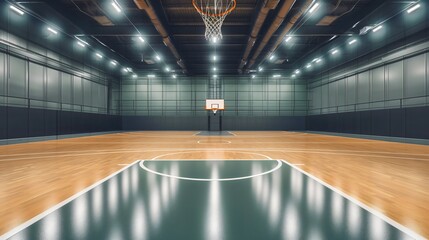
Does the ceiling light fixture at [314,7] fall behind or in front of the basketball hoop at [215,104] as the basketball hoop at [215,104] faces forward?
in front

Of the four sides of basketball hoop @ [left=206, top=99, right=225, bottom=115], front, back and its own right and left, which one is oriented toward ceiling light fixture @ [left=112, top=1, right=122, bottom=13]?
front

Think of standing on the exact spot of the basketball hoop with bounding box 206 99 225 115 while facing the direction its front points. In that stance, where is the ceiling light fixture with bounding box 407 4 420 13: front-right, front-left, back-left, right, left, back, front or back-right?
front-left

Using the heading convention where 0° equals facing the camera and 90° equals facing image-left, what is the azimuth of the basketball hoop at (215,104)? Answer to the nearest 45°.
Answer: approximately 0°

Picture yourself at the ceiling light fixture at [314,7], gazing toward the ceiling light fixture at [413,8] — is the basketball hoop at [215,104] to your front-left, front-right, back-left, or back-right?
back-left
